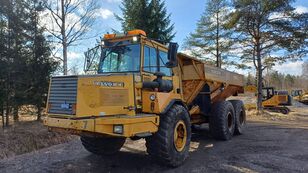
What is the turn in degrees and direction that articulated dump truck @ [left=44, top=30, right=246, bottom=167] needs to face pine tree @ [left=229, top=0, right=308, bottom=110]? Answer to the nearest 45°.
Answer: approximately 180°

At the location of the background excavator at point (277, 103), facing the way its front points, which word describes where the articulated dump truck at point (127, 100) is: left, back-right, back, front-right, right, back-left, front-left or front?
left

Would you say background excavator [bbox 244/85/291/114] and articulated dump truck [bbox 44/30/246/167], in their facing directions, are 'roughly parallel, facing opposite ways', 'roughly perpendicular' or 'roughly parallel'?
roughly perpendicular

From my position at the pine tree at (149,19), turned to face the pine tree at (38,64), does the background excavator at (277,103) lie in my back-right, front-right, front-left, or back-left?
back-left

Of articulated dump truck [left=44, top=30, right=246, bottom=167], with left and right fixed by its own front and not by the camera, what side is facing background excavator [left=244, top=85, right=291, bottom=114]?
back

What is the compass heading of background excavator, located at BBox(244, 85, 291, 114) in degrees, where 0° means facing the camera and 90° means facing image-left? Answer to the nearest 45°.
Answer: approximately 90°

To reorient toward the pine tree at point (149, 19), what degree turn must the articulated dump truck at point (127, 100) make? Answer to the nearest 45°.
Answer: approximately 135° to its right
